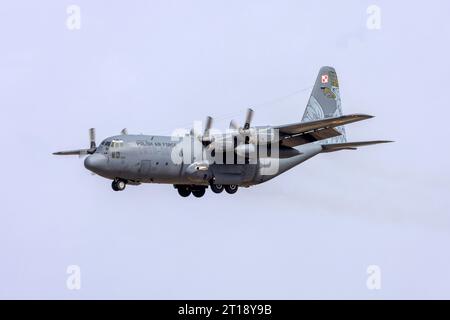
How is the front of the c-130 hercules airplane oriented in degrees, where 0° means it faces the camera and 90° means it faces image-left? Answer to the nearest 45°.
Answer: approximately 45°
